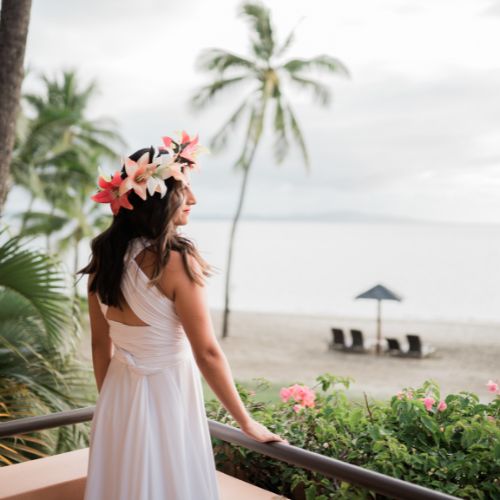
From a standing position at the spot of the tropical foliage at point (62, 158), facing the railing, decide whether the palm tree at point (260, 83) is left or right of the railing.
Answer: left

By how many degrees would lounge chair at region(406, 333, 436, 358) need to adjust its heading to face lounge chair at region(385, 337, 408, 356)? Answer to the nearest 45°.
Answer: approximately 135° to its left

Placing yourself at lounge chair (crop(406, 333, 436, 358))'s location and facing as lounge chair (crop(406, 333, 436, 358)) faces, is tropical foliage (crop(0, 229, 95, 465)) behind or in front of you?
behind

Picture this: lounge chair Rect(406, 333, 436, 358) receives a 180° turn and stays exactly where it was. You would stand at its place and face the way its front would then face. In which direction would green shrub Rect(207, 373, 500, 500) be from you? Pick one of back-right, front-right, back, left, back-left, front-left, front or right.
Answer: front-left

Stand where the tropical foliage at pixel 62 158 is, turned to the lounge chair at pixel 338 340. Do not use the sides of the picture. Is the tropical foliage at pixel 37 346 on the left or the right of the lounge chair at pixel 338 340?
right

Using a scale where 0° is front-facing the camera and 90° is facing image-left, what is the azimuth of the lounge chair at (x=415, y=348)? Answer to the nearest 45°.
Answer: approximately 225°

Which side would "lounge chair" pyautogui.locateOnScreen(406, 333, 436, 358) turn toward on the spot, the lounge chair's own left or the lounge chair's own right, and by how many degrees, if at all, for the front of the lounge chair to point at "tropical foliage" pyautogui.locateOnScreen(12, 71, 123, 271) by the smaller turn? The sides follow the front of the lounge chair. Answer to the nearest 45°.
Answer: approximately 135° to the lounge chair's own left

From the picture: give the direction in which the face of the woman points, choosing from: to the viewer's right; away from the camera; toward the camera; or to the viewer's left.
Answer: to the viewer's right

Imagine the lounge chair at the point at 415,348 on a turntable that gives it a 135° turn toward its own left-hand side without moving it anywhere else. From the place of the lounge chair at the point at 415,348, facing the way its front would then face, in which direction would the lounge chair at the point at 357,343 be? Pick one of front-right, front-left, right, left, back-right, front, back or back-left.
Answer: front
